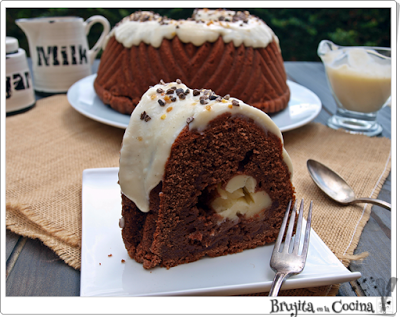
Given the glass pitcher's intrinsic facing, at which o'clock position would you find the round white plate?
The round white plate is roughly at 11 o'clock from the glass pitcher.

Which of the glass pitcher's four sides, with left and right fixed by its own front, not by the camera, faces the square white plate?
left

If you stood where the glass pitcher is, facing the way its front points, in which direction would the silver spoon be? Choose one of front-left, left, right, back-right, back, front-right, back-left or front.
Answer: left

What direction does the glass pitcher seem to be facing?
to the viewer's left

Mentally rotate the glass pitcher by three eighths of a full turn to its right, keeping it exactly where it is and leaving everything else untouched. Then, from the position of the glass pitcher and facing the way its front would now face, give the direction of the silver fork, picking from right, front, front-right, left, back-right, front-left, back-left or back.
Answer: back-right
